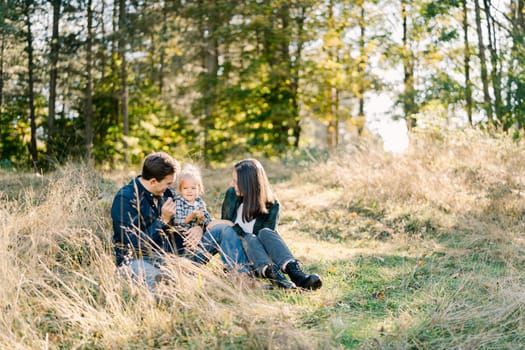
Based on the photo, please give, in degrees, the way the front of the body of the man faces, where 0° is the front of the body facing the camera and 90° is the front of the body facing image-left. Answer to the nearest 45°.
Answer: approximately 315°

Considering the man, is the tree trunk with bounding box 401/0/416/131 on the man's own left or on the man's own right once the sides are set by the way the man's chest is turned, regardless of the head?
on the man's own left

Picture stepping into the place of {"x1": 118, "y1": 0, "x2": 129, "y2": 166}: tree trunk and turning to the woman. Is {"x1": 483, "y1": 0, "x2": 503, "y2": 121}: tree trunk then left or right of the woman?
left

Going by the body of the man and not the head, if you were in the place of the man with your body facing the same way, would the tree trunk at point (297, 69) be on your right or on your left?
on your left

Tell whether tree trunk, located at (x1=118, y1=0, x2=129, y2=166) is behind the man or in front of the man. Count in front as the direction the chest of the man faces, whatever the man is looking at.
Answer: behind

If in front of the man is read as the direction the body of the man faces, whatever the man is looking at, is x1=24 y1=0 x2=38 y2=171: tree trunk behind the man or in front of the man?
behind

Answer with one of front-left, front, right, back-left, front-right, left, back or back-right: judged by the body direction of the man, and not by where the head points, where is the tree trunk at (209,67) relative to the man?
back-left

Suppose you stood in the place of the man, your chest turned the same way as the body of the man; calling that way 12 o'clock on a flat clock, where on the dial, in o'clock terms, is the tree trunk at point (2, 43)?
The tree trunk is roughly at 7 o'clock from the man.

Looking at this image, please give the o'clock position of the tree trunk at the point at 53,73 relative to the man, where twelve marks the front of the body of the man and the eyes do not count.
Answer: The tree trunk is roughly at 7 o'clock from the man.

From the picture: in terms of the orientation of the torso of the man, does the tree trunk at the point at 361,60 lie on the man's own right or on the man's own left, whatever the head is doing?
on the man's own left

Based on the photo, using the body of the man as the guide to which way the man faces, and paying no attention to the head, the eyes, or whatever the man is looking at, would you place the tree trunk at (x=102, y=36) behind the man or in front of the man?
behind
